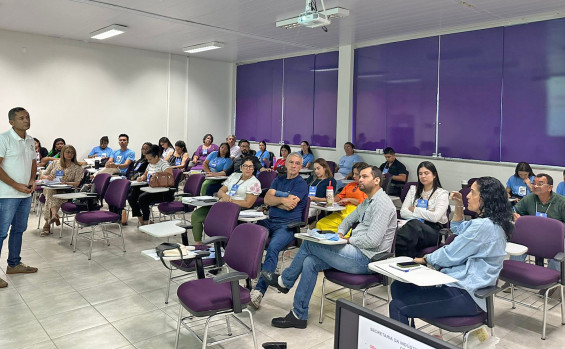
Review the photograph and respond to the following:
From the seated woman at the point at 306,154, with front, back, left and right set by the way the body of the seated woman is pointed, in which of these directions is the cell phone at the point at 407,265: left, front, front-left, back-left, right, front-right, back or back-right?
front-left

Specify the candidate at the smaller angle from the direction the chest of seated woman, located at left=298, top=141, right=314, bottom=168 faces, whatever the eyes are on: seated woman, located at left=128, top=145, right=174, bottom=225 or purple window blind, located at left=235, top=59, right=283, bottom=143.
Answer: the seated woman

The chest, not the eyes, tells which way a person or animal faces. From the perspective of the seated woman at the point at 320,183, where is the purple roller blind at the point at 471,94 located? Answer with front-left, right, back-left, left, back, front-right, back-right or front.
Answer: back

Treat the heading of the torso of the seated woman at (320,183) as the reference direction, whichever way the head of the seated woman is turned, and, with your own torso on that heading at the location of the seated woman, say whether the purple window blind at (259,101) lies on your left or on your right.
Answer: on your right

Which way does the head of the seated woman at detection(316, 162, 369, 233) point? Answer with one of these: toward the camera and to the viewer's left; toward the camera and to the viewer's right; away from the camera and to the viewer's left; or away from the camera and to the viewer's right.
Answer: toward the camera and to the viewer's left

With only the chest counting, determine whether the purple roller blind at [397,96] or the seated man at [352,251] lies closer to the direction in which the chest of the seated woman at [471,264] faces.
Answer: the seated man

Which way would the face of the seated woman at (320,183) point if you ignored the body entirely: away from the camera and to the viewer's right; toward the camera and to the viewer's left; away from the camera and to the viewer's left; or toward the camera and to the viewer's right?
toward the camera and to the viewer's left

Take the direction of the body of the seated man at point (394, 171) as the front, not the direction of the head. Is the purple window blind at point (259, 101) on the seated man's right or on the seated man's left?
on the seated man's right

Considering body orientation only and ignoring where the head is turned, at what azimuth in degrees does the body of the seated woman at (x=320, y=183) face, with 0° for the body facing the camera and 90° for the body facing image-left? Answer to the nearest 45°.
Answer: approximately 45°

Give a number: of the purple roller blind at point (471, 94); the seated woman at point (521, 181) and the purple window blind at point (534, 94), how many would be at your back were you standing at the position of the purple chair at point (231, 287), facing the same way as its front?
3

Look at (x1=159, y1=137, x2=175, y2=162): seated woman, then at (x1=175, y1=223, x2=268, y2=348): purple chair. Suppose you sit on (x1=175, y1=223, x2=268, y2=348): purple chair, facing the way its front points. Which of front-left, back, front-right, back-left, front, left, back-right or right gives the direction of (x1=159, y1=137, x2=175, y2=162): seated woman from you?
back-right
